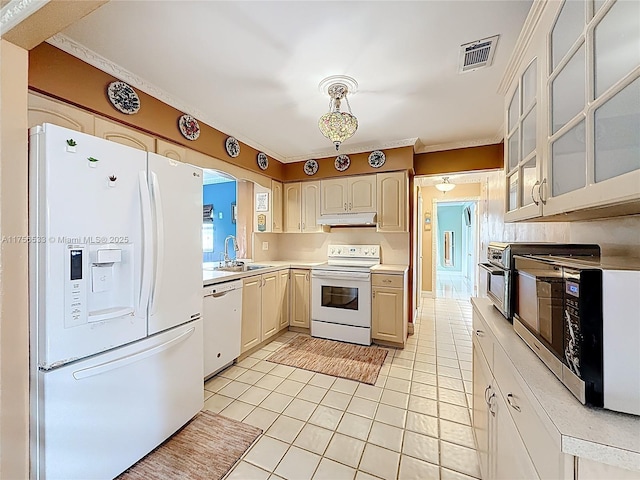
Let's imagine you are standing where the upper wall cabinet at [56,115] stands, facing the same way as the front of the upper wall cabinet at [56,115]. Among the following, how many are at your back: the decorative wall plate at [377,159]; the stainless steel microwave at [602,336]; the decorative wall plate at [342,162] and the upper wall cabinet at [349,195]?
0

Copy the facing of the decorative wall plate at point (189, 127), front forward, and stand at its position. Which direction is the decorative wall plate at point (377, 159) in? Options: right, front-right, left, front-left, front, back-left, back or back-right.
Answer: front-left

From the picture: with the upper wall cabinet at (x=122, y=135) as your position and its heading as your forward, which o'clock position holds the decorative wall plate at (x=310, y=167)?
The decorative wall plate is roughly at 10 o'clock from the upper wall cabinet.

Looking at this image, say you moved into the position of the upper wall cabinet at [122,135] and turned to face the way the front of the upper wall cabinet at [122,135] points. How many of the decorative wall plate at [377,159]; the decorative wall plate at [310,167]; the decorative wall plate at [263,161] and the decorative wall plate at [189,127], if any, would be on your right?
0

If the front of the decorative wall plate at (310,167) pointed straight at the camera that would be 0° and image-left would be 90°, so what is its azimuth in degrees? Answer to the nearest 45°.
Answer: approximately 0°

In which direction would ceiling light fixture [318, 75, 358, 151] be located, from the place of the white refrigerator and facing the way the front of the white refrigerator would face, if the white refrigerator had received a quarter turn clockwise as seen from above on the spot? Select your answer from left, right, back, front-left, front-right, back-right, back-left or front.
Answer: back-left

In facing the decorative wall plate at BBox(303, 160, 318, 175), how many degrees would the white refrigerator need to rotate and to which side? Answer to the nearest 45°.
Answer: approximately 90° to its left

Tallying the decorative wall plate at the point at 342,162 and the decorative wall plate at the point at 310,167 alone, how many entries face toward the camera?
2

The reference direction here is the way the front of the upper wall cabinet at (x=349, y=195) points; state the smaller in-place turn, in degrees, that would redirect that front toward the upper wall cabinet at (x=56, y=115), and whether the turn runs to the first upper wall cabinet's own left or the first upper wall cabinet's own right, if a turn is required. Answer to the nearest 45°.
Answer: approximately 45° to the first upper wall cabinet's own right

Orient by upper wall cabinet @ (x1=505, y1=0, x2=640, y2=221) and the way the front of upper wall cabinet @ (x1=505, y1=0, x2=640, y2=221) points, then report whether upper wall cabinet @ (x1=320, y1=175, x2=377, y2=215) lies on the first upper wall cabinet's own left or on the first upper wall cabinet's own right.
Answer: on the first upper wall cabinet's own right

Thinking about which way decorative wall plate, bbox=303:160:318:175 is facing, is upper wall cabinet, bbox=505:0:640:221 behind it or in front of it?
in front

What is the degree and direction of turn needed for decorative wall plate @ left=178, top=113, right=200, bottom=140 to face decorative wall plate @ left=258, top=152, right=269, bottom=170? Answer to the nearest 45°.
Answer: approximately 90° to its left

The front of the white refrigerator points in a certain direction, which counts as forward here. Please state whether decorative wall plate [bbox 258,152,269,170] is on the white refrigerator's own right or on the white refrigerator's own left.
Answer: on the white refrigerator's own left

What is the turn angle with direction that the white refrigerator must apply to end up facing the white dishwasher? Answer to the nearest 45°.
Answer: approximately 90° to its left

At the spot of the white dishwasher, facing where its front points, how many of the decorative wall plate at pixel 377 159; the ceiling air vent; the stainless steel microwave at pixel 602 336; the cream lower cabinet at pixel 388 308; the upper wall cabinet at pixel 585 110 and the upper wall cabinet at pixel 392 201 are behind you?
0

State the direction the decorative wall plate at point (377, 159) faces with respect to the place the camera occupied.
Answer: facing the viewer

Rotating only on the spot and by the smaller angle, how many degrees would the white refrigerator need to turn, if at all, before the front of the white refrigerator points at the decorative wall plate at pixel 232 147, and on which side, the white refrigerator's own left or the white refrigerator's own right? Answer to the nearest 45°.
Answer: approximately 90° to the white refrigerator's own left

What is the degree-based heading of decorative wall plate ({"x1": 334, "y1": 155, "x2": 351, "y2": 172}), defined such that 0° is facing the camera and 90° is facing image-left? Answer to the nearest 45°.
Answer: approximately 0°
